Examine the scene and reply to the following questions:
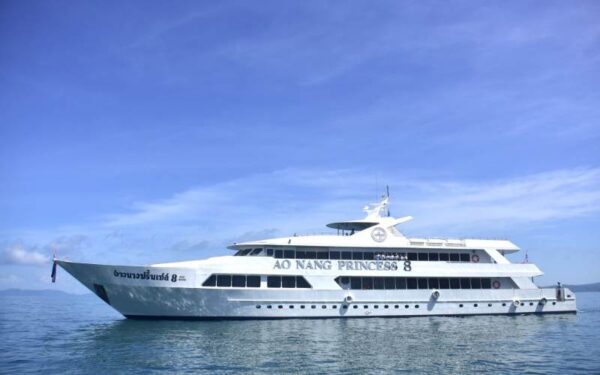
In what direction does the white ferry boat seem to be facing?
to the viewer's left

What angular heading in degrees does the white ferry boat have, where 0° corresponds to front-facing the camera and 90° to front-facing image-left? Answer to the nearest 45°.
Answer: approximately 90°
